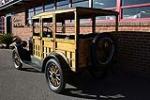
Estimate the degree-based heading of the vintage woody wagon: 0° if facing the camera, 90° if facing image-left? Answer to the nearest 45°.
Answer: approximately 135°
